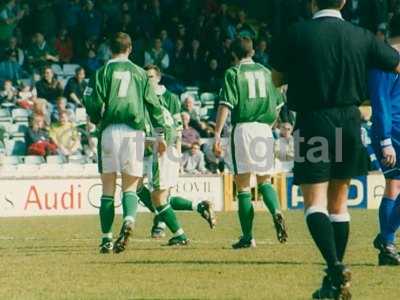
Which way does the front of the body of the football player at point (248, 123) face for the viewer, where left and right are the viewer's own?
facing away from the viewer and to the left of the viewer

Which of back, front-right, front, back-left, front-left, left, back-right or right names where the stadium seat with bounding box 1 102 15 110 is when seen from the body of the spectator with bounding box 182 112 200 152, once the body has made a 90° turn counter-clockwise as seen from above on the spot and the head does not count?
back

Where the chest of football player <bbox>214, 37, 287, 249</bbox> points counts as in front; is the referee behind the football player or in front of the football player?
behind

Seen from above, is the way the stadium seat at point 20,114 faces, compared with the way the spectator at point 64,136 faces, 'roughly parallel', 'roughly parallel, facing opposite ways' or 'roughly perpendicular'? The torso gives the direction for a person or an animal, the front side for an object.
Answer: roughly parallel

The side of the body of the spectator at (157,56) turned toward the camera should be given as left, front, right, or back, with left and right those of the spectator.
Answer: front

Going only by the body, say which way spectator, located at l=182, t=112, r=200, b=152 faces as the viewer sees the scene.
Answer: toward the camera

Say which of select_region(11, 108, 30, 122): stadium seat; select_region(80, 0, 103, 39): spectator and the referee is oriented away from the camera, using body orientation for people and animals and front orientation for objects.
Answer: the referee

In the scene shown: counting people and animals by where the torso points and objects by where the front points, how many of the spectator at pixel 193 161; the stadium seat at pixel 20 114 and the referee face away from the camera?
1

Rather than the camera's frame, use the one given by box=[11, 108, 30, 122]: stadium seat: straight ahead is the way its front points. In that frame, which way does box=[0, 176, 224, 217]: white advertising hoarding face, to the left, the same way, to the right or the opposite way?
the same way

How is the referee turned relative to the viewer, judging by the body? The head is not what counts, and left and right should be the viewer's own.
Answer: facing away from the viewer

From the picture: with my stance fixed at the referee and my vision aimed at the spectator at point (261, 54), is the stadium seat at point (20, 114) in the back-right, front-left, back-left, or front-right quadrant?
front-left

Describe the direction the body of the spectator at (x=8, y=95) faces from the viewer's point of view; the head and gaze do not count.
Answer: toward the camera
